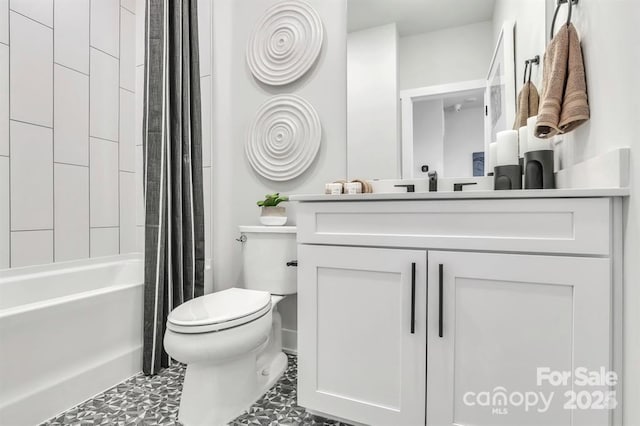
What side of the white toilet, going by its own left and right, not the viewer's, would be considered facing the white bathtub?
right

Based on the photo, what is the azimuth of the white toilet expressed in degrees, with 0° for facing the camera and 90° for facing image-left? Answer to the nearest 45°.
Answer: approximately 45°

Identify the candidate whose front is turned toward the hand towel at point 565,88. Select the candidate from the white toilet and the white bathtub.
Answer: the white bathtub

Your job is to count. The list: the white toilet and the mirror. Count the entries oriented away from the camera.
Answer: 0

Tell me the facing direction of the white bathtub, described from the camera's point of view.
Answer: facing the viewer and to the right of the viewer

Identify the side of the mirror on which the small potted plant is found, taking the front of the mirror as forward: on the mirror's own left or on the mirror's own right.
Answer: on the mirror's own right

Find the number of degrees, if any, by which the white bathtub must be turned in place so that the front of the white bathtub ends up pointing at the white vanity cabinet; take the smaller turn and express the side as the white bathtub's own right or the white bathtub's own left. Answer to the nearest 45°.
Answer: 0° — it already faces it

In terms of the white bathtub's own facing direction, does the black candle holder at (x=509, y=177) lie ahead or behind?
ahead

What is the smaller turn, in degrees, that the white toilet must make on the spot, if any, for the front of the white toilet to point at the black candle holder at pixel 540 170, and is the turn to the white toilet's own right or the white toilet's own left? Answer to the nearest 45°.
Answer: approximately 90° to the white toilet's own left

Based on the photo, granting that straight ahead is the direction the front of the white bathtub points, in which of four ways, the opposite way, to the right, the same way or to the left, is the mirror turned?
to the right

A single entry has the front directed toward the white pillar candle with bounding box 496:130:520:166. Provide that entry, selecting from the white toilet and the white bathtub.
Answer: the white bathtub

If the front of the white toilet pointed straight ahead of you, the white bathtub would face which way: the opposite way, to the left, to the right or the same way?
to the left

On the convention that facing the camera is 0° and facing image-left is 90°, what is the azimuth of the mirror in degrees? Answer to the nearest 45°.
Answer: approximately 0°

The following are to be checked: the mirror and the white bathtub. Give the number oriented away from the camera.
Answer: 0
